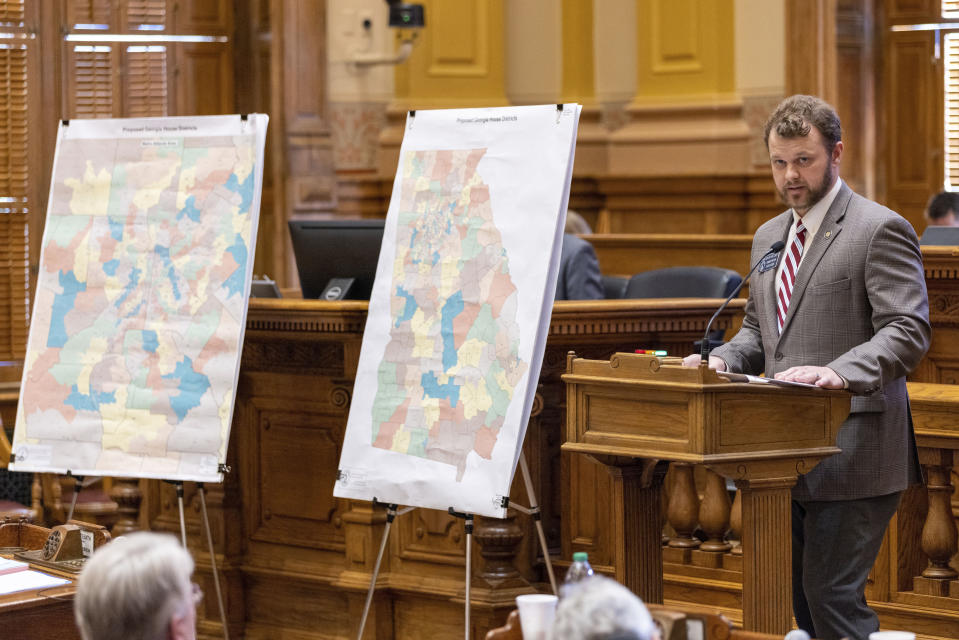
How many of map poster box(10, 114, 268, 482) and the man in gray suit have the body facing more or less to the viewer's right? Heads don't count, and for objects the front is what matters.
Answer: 0

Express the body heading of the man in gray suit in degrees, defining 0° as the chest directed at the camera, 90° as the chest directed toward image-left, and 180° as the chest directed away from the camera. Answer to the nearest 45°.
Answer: approximately 45°

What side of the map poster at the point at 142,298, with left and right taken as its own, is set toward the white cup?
front

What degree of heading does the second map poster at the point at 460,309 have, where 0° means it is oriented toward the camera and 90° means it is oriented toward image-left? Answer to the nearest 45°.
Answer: approximately 45°

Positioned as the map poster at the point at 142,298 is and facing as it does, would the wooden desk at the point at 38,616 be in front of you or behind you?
in front

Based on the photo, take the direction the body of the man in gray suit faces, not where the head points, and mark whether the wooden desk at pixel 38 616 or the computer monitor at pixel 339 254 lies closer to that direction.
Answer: the wooden desk

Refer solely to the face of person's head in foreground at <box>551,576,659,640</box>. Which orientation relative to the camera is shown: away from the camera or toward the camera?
away from the camera
